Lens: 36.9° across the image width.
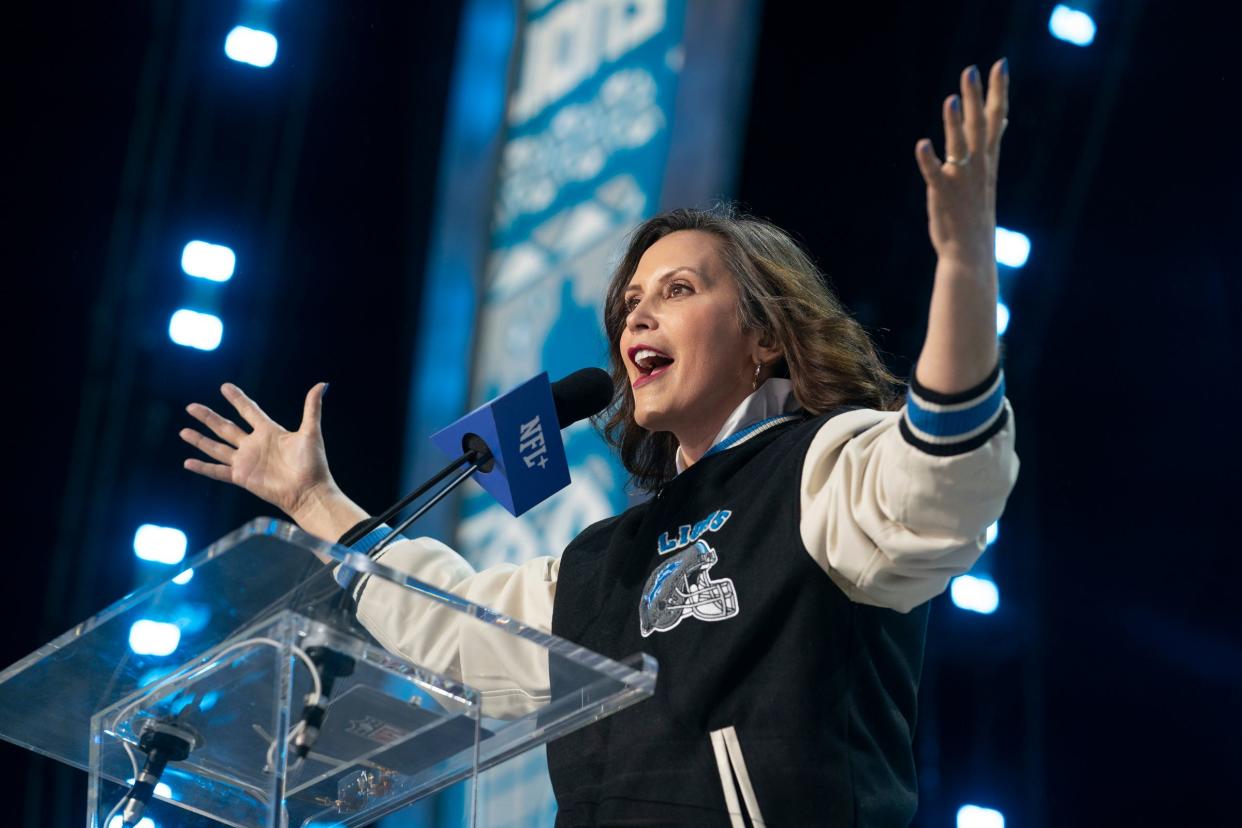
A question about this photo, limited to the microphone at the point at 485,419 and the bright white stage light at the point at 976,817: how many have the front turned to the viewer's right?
1

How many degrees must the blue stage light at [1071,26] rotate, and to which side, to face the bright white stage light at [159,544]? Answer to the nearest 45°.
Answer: approximately 90° to its right

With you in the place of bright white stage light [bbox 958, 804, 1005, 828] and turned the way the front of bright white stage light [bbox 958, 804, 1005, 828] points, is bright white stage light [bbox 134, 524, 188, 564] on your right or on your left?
on your right

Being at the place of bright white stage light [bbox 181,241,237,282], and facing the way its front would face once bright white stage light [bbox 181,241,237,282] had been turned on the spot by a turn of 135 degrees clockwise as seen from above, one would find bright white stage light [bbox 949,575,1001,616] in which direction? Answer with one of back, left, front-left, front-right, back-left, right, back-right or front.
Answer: back-right

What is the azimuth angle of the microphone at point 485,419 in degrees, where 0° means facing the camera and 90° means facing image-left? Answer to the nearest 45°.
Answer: approximately 270°

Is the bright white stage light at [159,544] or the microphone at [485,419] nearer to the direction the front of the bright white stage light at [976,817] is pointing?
the microphone

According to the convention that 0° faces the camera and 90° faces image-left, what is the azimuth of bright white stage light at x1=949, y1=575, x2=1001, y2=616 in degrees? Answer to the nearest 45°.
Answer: approximately 0°
